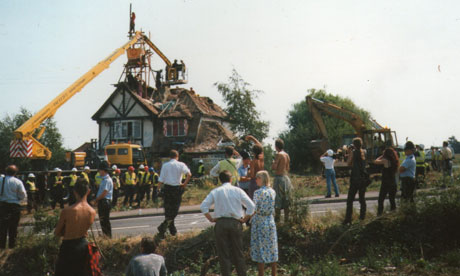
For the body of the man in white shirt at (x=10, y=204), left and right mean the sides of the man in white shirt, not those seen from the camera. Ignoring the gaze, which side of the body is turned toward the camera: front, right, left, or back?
back

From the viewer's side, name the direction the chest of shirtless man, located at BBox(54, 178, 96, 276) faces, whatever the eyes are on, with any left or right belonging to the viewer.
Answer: facing away from the viewer

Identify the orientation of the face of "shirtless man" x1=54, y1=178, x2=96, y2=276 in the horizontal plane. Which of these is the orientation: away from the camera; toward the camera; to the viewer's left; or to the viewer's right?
away from the camera

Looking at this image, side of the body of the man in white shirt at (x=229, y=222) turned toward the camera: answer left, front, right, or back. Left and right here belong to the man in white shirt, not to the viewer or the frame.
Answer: back

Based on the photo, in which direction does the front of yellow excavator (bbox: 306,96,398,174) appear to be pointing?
to the viewer's left

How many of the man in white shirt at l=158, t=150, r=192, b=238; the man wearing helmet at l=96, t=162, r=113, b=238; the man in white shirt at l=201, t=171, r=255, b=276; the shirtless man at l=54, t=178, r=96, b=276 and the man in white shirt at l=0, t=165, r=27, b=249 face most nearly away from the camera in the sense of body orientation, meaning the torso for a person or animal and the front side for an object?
4

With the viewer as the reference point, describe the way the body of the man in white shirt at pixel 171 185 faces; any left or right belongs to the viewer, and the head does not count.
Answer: facing away from the viewer
